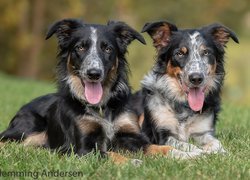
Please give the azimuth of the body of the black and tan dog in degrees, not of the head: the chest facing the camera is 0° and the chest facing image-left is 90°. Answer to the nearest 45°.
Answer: approximately 315°
